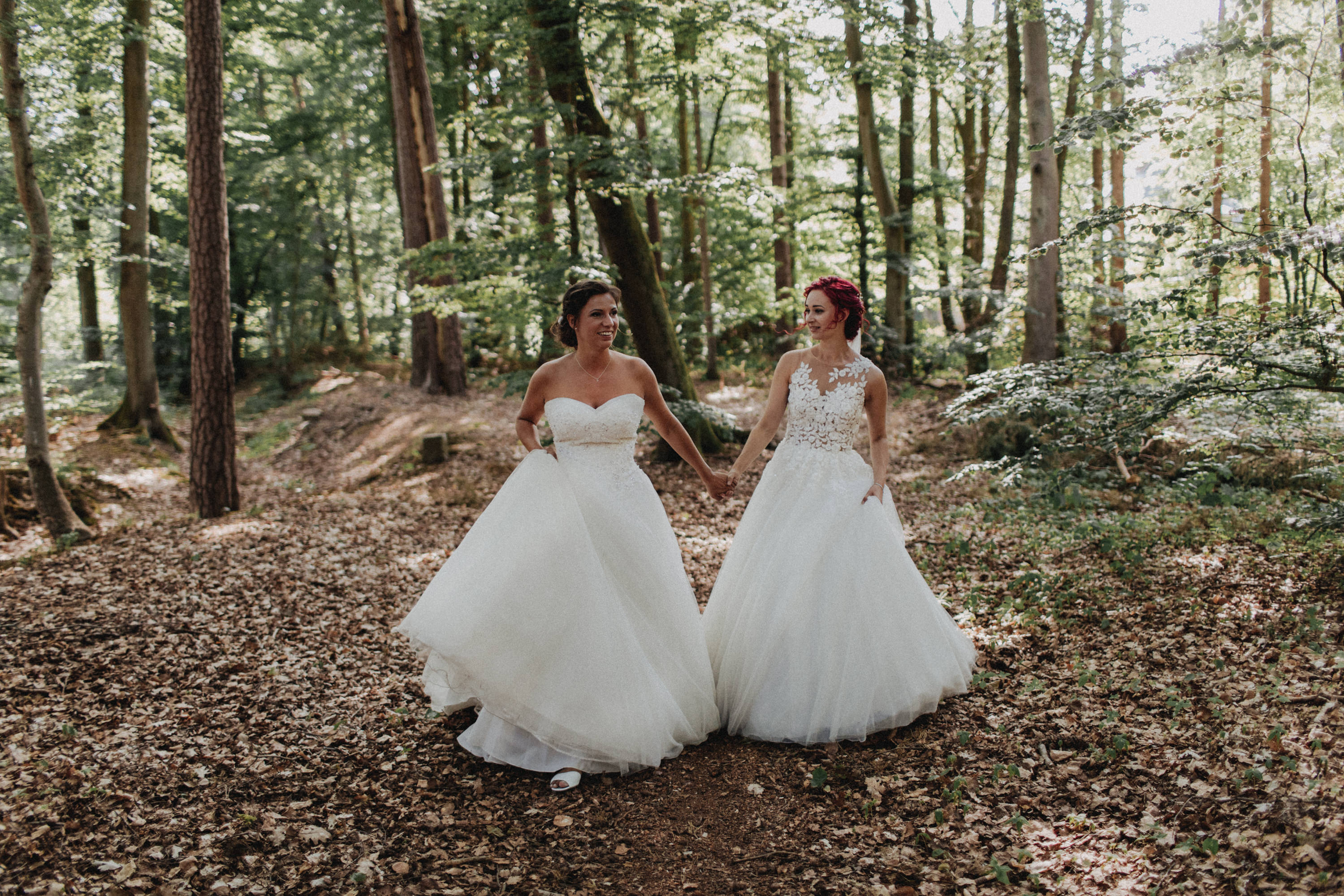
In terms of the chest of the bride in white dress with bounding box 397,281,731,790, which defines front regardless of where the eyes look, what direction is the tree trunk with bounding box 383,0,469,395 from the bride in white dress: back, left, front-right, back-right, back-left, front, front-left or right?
back

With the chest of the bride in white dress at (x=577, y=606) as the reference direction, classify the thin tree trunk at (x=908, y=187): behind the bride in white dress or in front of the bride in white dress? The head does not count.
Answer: behind

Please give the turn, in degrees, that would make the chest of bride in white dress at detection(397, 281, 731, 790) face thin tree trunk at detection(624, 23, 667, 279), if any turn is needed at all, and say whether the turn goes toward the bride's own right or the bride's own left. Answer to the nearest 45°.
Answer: approximately 180°

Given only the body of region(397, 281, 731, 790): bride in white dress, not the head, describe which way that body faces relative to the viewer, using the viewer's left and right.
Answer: facing the viewer

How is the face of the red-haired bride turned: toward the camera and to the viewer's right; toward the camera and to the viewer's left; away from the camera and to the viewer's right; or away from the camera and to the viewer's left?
toward the camera and to the viewer's left

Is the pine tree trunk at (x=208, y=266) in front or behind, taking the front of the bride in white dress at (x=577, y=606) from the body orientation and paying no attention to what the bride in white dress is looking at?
behind

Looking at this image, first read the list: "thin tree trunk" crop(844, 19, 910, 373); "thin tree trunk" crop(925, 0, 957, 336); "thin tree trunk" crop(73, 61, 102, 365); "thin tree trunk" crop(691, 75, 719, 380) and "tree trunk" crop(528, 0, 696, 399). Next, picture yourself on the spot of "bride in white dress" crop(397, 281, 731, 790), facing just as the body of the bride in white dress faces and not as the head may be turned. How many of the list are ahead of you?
0

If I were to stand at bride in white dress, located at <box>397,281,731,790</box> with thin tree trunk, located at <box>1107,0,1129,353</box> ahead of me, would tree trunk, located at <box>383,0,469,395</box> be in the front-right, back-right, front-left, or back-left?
front-left

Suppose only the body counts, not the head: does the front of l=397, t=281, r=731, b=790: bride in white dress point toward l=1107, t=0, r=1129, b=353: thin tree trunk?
no

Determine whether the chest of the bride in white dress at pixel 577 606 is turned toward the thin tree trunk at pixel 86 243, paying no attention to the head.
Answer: no

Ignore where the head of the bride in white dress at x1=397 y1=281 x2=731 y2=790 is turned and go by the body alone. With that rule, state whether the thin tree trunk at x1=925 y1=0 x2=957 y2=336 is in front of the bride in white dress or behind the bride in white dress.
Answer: behind

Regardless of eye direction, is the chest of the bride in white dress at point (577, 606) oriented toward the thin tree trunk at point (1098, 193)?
no

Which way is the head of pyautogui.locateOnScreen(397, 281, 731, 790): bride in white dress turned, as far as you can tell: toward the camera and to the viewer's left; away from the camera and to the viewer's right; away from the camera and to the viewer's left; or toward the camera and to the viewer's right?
toward the camera and to the viewer's right

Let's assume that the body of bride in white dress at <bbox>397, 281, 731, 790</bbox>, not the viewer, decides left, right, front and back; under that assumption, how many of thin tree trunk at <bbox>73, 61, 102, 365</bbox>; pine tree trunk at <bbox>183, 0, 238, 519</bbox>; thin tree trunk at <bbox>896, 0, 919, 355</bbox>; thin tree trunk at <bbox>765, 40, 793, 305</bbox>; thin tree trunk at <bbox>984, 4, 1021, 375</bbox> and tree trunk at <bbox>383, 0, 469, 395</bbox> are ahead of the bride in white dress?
0

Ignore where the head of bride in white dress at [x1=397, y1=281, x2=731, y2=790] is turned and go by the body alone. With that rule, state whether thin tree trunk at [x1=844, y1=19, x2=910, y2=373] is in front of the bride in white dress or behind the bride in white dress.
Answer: behind
